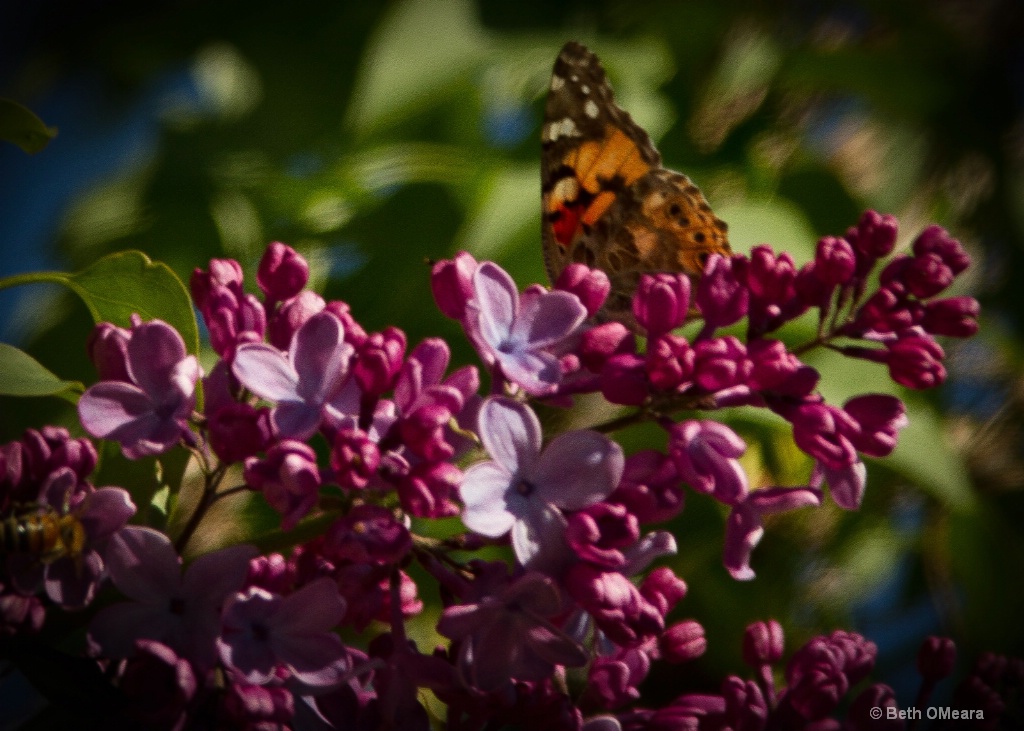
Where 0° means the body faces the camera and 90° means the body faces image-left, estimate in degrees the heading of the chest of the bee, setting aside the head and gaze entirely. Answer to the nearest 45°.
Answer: approximately 270°
